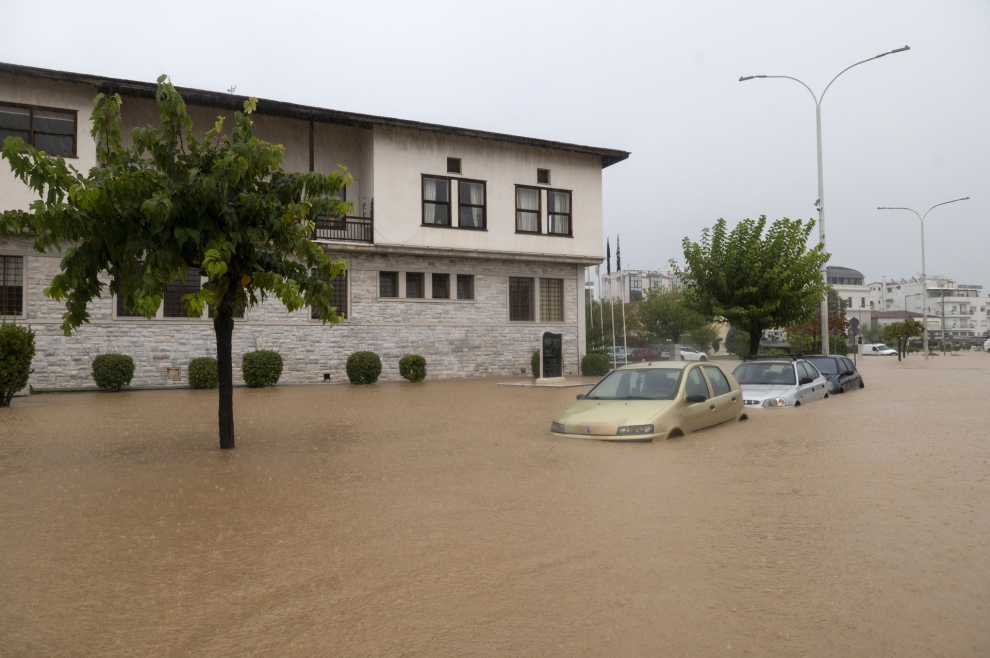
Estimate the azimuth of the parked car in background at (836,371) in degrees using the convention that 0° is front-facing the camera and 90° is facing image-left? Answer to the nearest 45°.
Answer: approximately 45°

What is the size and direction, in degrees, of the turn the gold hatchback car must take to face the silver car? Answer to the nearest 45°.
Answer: approximately 180°

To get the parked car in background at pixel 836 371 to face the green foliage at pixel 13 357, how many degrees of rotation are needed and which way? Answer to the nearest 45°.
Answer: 0° — it already faces it

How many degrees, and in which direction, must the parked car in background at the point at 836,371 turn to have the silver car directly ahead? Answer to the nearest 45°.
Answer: approximately 45° to its left

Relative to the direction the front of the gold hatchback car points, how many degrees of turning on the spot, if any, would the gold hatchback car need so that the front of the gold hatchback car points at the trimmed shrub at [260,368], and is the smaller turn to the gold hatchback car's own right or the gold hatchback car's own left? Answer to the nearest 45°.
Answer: approximately 90° to the gold hatchback car's own right
